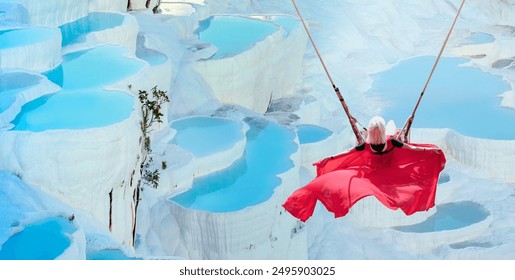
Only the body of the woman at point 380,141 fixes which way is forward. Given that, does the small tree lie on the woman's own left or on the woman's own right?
on the woman's own left

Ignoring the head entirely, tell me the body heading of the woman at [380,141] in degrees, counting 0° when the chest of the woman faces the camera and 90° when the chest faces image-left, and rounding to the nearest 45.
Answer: approximately 180°

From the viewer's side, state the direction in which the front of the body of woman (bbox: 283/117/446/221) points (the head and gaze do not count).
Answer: away from the camera

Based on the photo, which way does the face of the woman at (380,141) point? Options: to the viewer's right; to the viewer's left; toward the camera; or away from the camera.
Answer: away from the camera

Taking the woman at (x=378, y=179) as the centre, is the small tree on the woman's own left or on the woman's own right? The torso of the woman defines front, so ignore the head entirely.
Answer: on the woman's own left
